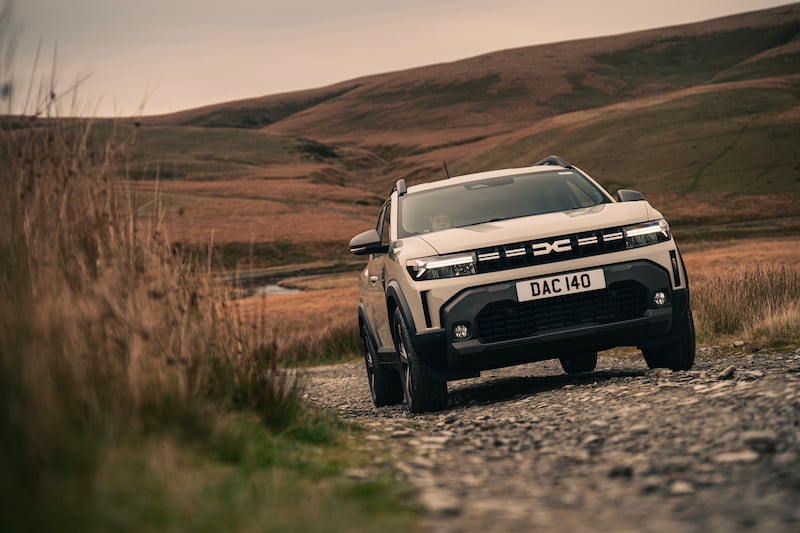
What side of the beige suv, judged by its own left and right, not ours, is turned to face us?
front
